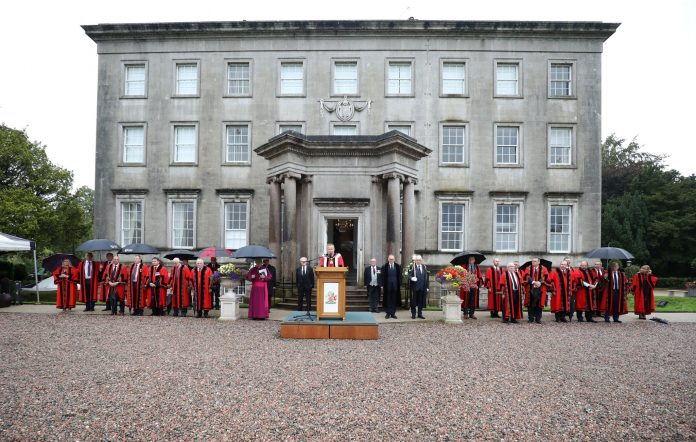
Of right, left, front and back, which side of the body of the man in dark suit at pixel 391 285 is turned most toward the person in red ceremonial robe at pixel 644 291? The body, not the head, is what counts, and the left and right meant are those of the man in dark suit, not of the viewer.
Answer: left

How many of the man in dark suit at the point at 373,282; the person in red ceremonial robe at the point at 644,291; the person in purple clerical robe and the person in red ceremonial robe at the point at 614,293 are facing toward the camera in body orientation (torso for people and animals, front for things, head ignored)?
4

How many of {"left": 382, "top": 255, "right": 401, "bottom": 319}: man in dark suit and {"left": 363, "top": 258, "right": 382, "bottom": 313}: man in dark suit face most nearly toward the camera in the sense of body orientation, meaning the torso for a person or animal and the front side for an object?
2

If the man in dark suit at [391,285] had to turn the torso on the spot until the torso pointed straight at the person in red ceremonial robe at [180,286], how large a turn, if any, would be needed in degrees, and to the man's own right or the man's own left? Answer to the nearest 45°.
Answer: approximately 90° to the man's own right

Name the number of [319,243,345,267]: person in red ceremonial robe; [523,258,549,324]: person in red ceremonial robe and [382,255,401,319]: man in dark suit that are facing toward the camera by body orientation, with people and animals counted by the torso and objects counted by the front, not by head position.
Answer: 3

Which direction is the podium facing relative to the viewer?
toward the camera

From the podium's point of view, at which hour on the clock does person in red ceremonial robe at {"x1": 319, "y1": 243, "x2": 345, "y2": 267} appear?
The person in red ceremonial robe is roughly at 6 o'clock from the podium.

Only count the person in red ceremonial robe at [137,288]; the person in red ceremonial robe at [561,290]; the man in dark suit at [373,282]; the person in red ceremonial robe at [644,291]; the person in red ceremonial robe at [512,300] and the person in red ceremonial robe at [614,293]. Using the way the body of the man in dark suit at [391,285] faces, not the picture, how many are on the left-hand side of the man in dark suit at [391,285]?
4

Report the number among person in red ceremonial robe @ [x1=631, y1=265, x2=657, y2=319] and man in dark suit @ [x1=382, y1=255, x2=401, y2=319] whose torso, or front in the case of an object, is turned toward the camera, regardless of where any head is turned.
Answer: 2

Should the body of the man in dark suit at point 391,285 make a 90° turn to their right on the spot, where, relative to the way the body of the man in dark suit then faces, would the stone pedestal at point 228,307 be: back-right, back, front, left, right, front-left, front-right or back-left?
front

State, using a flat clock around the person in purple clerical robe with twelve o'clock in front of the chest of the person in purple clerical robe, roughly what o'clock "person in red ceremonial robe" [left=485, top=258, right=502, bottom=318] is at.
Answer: The person in red ceremonial robe is roughly at 9 o'clock from the person in purple clerical robe.

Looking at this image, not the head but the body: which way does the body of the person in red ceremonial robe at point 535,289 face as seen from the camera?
toward the camera

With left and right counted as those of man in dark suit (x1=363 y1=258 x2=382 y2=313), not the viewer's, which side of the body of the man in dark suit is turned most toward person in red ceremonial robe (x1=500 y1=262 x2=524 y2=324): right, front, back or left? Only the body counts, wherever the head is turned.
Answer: left

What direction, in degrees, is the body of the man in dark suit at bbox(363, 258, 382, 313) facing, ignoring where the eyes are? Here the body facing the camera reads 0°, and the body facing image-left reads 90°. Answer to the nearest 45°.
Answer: approximately 0°

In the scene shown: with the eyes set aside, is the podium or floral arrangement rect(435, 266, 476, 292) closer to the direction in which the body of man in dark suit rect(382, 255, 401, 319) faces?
the podium

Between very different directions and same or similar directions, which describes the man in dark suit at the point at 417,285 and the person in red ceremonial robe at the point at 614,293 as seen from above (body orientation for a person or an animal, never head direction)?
same or similar directions
